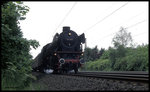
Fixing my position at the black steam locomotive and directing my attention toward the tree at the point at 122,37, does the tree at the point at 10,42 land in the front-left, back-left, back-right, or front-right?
back-right

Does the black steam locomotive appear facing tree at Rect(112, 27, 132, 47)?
no

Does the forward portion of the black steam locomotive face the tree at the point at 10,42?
no
